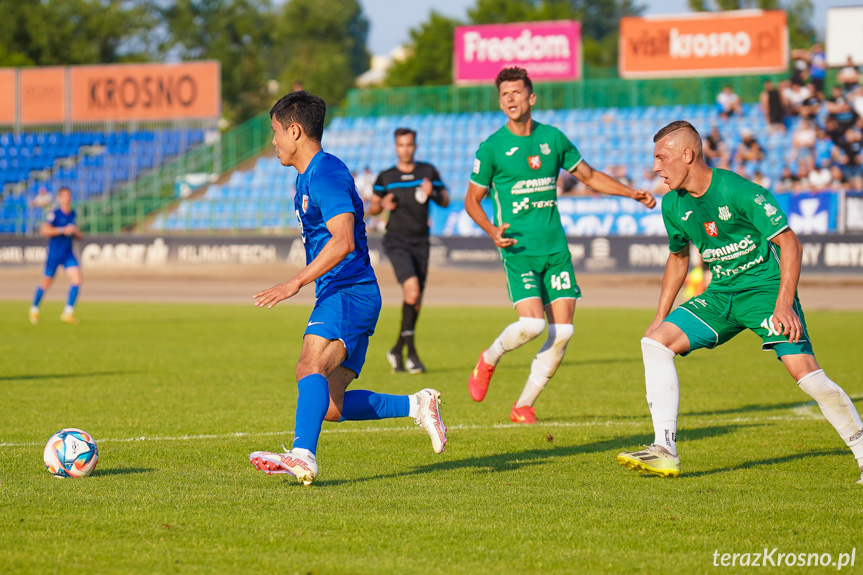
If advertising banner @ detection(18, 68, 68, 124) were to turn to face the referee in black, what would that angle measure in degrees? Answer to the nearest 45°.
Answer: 0° — it already faces them

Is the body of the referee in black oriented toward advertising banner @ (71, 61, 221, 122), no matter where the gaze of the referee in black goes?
no

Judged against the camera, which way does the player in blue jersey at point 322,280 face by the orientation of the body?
to the viewer's left

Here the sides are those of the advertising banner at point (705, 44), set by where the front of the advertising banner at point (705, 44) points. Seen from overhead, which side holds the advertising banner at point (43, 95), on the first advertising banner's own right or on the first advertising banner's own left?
on the first advertising banner's own right

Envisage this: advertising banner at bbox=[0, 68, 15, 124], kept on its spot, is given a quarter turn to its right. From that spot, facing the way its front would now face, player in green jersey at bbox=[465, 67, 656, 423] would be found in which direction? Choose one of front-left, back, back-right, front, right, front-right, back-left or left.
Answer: left

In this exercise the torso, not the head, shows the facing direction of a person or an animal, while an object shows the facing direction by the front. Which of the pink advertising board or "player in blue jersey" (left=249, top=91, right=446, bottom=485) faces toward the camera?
the pink advertising board

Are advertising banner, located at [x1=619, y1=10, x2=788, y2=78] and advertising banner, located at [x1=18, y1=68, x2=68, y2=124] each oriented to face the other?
no

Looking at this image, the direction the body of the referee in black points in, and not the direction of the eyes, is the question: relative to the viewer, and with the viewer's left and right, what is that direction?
facing the viewer

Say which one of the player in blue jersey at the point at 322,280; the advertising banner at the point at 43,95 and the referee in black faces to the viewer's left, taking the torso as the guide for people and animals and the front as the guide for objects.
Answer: the player in blue jersey

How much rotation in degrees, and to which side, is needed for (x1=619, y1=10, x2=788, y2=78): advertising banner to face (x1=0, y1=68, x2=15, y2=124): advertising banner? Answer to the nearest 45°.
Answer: approximately 90° to its right

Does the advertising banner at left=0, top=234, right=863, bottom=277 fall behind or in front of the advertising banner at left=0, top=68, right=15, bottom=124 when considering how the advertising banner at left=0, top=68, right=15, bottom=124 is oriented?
in front

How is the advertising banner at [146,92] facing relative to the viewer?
toward the camera

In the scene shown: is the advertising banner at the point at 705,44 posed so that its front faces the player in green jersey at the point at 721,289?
yes

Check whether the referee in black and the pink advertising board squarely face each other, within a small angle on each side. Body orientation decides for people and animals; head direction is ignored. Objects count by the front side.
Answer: no

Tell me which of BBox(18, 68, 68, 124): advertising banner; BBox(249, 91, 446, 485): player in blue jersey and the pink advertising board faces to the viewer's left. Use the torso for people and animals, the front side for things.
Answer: the player in blue jersey

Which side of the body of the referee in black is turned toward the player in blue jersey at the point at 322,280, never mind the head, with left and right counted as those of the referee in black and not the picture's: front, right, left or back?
front

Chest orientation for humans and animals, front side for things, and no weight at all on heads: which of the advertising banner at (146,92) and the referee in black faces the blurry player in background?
the advertising banner

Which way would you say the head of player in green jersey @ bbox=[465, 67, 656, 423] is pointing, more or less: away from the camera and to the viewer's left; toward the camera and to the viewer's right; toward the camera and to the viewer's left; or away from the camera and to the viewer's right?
toward the camera and to the viewer's left

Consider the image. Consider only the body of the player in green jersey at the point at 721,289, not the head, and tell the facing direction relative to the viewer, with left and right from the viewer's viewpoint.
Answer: facing the viewer and to the left of the viewer

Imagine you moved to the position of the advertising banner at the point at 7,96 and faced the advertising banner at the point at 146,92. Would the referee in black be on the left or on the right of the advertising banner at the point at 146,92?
right
